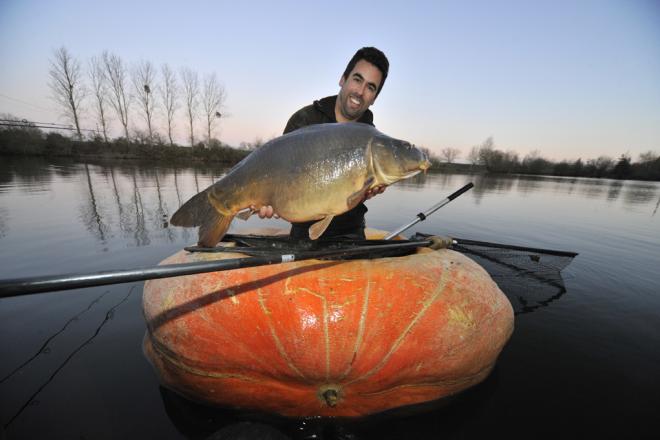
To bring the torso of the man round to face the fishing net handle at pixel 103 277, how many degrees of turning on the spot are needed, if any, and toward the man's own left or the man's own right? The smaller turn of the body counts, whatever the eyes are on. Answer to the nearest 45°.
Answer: approximately 45° to the man's own right

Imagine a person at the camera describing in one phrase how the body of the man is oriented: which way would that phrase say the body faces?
toward the camera
